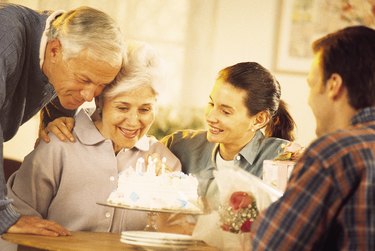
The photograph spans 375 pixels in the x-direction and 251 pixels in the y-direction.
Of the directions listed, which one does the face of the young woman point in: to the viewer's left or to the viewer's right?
to the viewer's left

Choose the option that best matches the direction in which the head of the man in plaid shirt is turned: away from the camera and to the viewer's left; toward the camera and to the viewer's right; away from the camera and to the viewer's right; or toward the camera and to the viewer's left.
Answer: away from the camera and to the viewer's left

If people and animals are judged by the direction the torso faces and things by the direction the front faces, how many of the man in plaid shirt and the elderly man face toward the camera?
0

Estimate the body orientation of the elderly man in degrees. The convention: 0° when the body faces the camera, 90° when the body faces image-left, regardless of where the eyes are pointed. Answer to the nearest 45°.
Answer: approximately 270°

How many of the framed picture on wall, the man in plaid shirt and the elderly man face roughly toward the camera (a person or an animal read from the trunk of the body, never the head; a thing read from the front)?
1

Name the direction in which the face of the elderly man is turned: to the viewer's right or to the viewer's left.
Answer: to the viewer's right

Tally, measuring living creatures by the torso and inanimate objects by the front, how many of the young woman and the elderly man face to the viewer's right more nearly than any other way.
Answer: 1

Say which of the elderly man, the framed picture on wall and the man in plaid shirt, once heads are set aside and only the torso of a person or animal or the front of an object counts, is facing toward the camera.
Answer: the framed picture on wall

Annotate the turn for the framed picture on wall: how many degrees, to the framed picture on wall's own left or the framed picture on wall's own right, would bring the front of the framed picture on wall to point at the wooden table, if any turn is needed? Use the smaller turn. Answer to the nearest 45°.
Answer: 0° — it already faces it

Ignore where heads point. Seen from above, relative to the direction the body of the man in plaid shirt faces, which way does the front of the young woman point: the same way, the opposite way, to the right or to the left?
to the left

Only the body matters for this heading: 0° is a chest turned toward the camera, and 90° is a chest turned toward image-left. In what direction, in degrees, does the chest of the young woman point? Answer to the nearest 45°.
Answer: approximately 45°

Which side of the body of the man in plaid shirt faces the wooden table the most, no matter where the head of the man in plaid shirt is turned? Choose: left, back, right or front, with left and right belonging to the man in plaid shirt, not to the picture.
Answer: front

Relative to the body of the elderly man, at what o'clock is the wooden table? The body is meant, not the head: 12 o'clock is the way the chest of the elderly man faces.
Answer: The wooden table is roughly at 1 o'clock from the elderly man.

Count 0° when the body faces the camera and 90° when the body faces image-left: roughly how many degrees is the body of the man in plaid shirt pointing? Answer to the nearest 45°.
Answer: approximately 135°

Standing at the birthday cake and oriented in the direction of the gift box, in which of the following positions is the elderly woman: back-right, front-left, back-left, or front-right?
back-left
